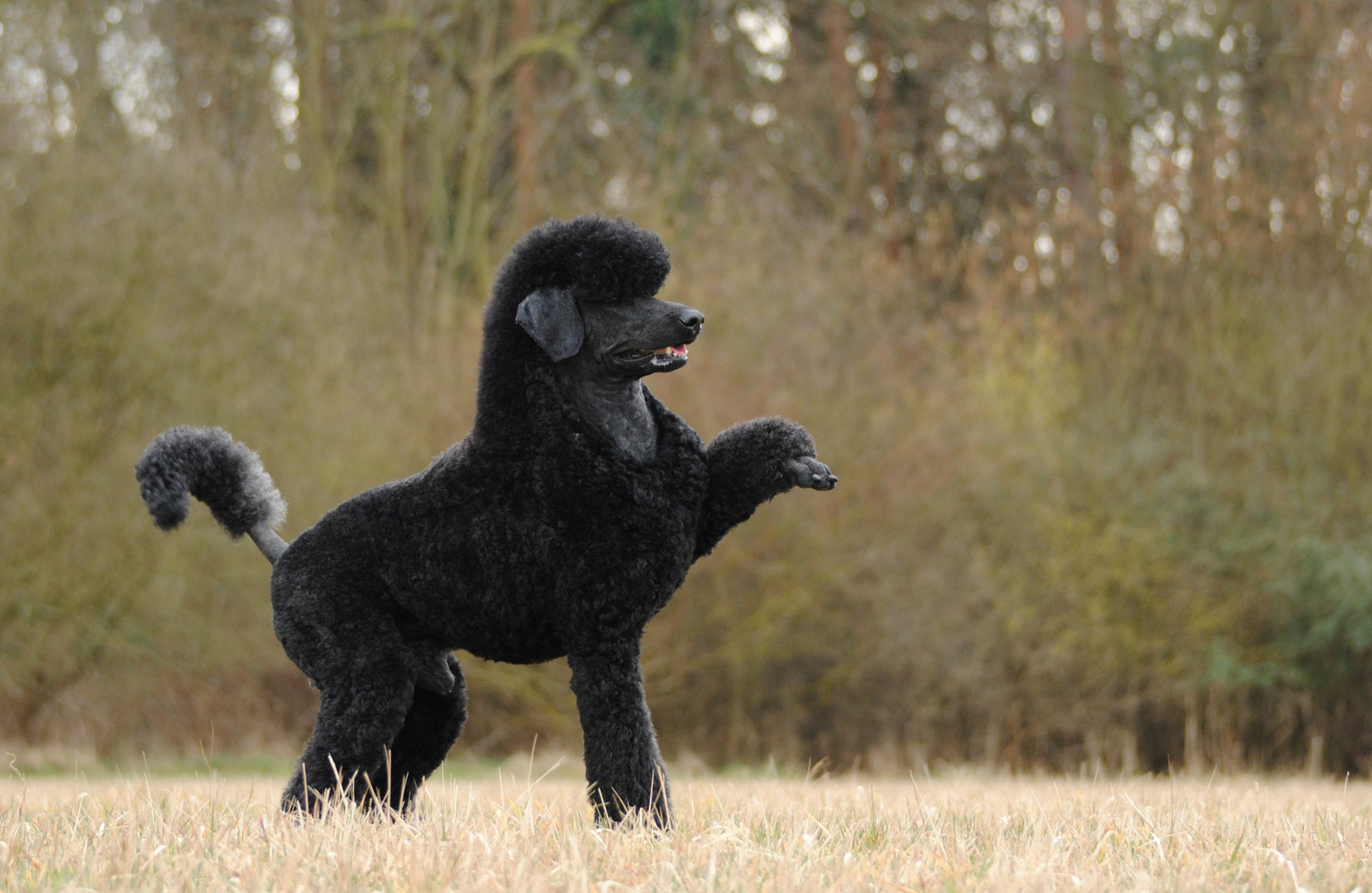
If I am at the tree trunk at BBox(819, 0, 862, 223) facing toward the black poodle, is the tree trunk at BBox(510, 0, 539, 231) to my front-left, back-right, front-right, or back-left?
front-right

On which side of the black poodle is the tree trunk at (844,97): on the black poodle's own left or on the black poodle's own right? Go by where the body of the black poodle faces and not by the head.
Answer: on the black poodle's own left

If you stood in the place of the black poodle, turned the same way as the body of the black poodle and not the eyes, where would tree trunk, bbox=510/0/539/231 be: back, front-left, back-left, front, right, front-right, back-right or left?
left

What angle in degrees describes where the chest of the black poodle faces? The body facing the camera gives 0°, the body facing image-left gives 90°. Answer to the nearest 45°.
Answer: approximately 270°
